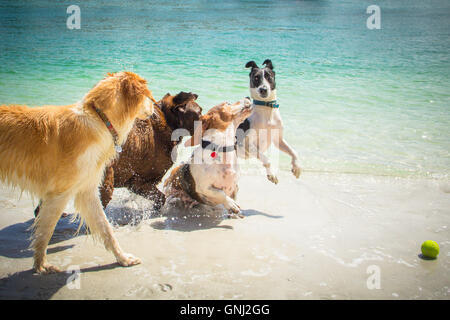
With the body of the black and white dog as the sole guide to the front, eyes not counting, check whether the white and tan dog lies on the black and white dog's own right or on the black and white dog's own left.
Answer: on the black and white dog's own right

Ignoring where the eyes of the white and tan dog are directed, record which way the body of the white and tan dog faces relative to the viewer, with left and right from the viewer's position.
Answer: facing the viewer and to the right of the viewer

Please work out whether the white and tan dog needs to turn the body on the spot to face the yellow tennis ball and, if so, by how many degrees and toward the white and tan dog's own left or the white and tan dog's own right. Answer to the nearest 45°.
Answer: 0° — it already faces it

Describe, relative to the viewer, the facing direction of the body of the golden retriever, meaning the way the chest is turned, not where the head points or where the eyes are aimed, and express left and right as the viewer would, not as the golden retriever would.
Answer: facing to the right of the viewer

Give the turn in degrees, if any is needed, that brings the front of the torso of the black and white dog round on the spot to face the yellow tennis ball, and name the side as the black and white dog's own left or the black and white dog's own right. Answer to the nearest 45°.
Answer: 0° — it already faces it

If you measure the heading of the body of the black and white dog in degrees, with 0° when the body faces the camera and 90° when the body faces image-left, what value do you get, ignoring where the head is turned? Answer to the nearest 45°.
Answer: approximately 315°

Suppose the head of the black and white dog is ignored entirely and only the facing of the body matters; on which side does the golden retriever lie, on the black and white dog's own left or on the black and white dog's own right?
on the black and white dog's own right

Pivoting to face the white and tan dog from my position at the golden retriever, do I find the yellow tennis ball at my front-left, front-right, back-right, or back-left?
front-right

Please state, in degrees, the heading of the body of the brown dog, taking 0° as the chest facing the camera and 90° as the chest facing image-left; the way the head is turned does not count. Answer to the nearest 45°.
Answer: approximately 270°

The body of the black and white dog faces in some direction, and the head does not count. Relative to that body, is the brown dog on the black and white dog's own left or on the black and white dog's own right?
on the black and white dog's own right

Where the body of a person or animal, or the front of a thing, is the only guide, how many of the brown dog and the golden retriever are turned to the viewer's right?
2

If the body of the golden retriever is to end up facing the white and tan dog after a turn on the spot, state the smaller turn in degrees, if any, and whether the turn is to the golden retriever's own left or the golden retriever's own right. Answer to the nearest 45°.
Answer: approximately 45° to the golden retriever's own left

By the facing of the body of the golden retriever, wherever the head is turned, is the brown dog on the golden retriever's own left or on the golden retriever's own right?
on the golden retriever's own left
